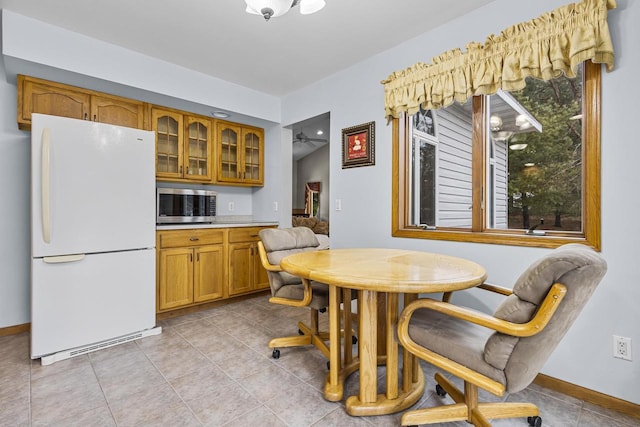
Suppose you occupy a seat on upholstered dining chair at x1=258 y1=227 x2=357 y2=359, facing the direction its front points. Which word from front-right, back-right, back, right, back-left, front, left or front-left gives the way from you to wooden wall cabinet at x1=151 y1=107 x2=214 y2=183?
back

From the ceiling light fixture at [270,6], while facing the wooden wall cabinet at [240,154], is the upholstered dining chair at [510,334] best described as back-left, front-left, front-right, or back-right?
back-right

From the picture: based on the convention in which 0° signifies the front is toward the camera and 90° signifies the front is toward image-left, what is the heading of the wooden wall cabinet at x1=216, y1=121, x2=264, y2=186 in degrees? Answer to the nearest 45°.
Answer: approximately 315°

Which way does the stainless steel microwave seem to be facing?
toward the camera

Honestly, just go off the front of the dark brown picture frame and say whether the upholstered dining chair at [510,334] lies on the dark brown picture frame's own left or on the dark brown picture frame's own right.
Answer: on the dark brown picture frame's own left

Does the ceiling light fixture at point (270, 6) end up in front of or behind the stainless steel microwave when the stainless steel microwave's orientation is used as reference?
in front

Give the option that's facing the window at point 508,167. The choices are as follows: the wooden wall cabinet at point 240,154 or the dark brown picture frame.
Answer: the wooden wall cabinet

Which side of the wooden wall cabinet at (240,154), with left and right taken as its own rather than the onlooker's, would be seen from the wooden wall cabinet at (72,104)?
right

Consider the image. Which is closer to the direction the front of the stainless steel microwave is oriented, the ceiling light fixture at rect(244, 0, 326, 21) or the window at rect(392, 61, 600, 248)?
the ceiling light fixture

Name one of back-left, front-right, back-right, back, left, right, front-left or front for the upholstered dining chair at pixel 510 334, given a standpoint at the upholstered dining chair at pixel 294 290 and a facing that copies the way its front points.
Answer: front

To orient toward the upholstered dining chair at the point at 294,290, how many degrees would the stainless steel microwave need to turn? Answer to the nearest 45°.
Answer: approximately 45° to its left

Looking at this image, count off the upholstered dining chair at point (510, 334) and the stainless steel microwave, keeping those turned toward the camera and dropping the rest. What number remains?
1
